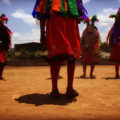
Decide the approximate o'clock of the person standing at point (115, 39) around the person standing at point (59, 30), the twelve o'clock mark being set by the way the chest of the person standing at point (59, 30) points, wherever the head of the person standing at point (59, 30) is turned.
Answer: the person standing at point (115, 39) is roughly at 7 o'clock from the person standing at point (59, 30).

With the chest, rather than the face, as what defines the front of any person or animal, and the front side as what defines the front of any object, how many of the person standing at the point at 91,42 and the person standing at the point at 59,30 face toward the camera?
2

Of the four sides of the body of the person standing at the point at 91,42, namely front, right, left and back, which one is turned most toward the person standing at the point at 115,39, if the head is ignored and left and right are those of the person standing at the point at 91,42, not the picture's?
left

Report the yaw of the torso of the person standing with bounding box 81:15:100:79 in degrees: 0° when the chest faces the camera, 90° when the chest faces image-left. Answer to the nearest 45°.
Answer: approximately 0°

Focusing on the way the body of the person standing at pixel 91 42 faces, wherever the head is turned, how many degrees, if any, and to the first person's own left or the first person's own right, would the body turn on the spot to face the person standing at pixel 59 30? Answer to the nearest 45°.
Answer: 0° — they already face them

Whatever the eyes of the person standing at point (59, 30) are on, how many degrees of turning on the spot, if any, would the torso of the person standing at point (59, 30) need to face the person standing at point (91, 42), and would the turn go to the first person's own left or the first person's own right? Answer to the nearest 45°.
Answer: approximately 180°

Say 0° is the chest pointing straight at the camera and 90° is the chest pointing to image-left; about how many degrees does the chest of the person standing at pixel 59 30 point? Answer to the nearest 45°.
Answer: approximately 0°
